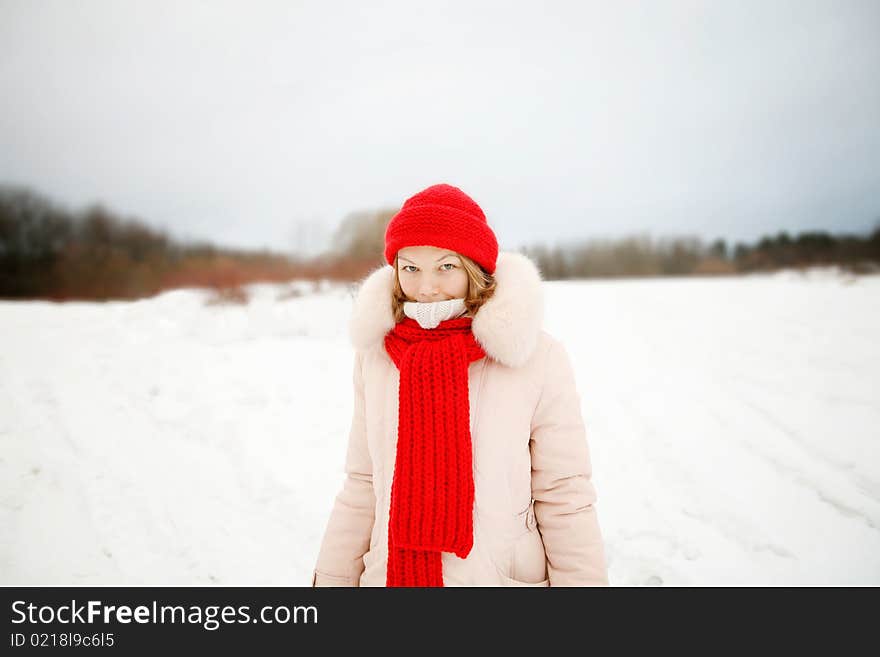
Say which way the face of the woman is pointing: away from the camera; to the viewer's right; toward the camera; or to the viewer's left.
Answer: toward the camera

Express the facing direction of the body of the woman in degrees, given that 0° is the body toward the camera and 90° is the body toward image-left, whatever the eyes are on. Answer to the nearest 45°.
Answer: approximately 45°

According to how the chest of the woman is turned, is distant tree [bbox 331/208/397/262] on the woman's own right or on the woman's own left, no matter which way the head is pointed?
on the woman's own right
